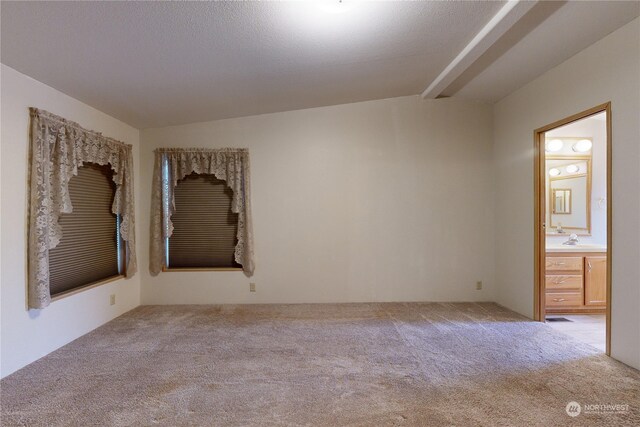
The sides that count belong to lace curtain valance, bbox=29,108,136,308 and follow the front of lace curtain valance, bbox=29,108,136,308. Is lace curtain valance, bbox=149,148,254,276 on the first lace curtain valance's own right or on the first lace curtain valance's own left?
on the first lace curtain valance's own left

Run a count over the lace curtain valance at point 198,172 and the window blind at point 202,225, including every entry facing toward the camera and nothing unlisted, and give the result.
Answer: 2

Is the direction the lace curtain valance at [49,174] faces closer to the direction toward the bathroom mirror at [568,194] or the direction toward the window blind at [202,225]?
the bathroom mirror

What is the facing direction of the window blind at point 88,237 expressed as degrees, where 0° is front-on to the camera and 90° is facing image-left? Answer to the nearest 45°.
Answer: approximately 315°

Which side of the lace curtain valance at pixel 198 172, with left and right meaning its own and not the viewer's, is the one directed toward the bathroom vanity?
left

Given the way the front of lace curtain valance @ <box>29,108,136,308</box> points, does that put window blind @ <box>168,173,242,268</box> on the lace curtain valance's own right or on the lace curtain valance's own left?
on the lace curtain valance's own left

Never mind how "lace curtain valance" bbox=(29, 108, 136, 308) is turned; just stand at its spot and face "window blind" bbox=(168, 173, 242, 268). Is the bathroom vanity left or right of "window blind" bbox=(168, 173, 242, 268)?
right

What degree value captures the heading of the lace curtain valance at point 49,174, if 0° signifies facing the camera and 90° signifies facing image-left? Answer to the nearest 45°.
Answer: approximately 315°

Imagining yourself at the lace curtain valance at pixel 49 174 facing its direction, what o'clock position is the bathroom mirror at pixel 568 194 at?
The bathroom mirror is roughly at 11 o'clock from the lace curtain valance.
